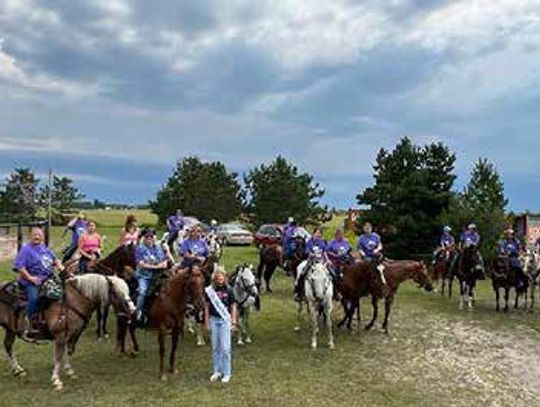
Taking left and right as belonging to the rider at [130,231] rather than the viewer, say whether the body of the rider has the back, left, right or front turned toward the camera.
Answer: front

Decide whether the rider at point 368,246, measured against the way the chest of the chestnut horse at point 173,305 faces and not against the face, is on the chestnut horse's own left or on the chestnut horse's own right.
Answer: on the chestnut horse's own left

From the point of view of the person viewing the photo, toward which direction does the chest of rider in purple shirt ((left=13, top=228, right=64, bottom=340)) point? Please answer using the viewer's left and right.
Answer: facing the viewer and to the right of the viewer

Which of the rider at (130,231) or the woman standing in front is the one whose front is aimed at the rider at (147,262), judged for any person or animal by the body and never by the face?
the rider at (130,231)

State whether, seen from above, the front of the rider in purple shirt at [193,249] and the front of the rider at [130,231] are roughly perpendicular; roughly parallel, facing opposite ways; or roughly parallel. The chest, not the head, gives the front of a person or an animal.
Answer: roughly parallel

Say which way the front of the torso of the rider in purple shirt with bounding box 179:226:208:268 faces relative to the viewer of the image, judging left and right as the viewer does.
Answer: facing the viewer

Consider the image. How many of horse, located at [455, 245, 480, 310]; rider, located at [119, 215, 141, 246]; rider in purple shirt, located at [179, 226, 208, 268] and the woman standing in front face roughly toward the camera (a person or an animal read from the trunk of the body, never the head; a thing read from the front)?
4

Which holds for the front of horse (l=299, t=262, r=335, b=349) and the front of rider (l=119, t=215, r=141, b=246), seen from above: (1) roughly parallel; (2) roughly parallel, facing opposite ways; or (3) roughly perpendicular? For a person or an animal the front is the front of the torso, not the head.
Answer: roughly parallel

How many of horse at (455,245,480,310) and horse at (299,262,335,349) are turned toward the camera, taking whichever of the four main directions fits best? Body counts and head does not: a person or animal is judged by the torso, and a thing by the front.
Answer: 2

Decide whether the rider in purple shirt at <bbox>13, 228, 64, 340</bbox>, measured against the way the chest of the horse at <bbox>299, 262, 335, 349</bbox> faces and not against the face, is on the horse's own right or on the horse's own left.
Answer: on the horse's own right

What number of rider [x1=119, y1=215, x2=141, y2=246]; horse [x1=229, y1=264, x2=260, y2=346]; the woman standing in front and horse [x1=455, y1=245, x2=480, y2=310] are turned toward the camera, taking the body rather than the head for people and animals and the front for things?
4

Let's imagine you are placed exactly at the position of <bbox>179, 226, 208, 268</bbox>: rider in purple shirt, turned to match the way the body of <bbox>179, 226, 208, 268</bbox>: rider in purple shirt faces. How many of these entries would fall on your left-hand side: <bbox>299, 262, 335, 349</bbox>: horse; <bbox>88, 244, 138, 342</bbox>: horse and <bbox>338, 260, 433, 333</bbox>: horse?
2

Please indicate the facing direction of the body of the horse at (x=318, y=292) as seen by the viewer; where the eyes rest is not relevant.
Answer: toward the camera

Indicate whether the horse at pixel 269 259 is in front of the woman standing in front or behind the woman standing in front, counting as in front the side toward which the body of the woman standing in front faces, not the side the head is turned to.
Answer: behind

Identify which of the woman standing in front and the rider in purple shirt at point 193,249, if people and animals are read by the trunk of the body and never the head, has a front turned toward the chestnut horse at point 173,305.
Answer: the rider in purple shirt
